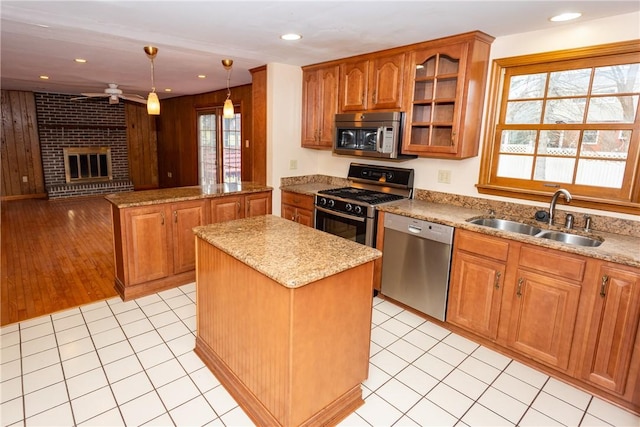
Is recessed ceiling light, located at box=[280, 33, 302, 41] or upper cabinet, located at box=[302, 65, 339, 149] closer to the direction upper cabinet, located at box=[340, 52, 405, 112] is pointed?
the recessed ceiling light

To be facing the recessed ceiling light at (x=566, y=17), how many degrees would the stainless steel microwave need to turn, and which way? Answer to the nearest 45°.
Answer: approximately 90° to its left

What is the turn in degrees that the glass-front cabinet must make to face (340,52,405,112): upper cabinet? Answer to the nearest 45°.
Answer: approximately 45° to its right

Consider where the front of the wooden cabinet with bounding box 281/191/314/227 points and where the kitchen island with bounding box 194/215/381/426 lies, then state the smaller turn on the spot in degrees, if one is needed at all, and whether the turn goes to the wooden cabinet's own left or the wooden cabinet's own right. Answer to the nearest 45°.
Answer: approximately 45° to the wooden cabinet's own left

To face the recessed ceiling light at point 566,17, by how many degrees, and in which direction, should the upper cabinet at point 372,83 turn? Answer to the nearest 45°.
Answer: approximately 90° to its left

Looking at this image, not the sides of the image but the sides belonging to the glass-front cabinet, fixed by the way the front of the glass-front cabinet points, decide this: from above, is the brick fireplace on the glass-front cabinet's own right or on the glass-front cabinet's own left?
on the glass-front cabinet's own right

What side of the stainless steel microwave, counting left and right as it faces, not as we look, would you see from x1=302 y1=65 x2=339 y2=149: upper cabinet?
right

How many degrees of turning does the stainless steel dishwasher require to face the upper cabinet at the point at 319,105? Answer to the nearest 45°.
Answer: approximately 90° to its right
